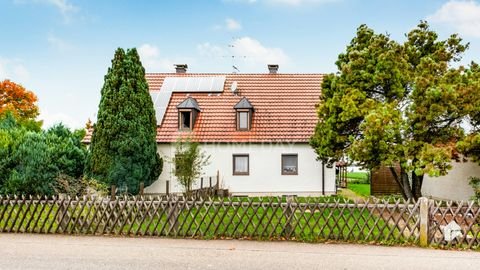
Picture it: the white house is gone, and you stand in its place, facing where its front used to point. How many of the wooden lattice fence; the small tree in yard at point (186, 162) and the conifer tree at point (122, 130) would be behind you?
0

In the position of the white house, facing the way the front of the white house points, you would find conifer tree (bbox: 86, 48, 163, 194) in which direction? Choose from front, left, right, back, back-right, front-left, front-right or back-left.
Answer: front-right

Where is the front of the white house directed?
toward the camera

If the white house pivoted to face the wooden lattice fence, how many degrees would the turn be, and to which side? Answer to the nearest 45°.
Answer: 0° — it already faces it

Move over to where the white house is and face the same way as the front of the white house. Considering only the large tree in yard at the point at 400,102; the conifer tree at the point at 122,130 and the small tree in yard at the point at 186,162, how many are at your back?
0

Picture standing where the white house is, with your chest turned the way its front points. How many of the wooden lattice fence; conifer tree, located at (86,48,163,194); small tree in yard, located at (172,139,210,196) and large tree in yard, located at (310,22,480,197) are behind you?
0

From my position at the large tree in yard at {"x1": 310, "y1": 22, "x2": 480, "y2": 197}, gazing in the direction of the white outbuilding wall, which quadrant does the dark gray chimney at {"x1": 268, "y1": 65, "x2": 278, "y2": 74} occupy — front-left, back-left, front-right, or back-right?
front-left

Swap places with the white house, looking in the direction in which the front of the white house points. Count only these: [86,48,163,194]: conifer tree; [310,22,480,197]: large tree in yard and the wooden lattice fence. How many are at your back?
0

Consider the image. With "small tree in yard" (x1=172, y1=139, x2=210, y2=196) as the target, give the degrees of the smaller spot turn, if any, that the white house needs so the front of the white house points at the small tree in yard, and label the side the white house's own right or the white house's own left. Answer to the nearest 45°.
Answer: approximately 45° to the white house's own right

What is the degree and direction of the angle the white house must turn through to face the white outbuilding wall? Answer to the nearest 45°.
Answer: approximately 90° to its left

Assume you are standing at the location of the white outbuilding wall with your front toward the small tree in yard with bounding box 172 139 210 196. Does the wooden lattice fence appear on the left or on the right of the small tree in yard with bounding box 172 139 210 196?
left

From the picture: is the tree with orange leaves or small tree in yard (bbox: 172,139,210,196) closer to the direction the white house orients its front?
the small tree in yard

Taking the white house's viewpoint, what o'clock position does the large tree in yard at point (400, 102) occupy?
The large tree in yard is roughly at 11 o'clock from the white house.
